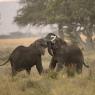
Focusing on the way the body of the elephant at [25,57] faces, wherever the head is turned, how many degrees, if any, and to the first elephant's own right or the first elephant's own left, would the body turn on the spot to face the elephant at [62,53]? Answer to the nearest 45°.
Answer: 0° — it already faces it

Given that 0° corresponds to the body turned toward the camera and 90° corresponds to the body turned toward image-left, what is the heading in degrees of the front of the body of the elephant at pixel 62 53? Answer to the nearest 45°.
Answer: approximately 90°

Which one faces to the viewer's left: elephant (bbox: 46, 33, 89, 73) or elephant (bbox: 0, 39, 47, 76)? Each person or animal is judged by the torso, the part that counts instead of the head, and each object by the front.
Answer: elephant (bbox: 46, 33, 89, 73)

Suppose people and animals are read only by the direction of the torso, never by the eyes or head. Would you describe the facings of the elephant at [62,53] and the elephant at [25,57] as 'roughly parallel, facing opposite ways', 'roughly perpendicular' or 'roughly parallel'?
roughly parallel, facing opposite ways

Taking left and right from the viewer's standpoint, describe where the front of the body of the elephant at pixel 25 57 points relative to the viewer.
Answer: facing to the right of the viewer

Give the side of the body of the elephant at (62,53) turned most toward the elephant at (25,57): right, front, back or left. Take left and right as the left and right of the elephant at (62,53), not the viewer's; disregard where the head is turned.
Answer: front

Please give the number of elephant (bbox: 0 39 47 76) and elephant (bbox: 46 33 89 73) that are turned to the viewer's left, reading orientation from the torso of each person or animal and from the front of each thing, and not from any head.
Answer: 1
